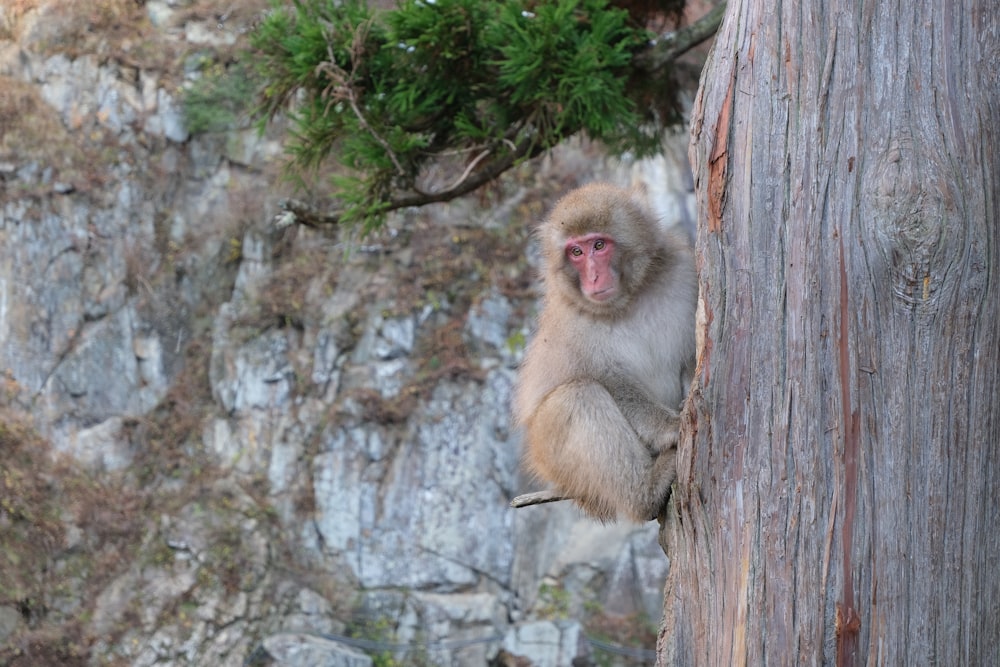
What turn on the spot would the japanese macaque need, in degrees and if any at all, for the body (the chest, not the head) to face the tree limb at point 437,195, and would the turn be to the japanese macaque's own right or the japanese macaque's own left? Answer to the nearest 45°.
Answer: approximately 180°

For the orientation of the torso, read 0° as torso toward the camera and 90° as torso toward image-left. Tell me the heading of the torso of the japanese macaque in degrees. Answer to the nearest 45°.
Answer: approximately 315°
